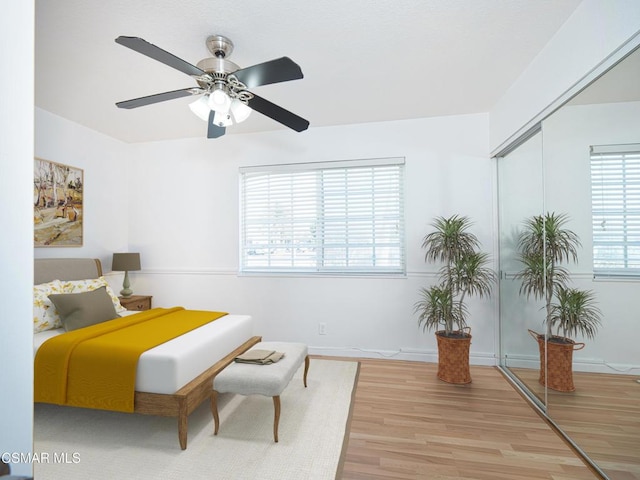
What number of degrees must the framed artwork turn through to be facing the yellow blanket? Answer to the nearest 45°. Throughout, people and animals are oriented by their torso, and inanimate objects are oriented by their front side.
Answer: approximately 45° to its right

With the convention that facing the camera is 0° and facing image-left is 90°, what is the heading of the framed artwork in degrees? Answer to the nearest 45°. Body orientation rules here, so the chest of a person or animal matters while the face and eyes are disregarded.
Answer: approximately 315°

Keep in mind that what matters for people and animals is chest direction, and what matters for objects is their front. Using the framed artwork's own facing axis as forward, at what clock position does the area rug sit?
The area rug is roughly at 1 o'clock from the framed artwork.

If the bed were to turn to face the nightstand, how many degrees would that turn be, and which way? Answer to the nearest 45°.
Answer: approximately 135° to its left

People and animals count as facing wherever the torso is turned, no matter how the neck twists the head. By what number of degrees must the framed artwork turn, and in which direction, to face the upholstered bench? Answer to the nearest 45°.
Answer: approximately 45° to its right

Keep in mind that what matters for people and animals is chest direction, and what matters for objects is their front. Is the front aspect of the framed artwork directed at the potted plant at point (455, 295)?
yes

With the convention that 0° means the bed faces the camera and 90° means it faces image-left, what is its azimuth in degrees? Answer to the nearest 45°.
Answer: approximately 315°
